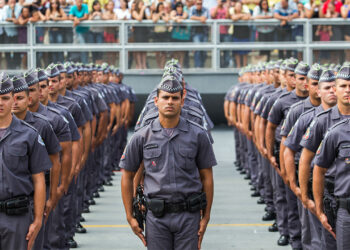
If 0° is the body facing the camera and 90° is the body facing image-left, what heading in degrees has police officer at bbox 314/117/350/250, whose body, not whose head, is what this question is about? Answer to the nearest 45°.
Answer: approximately 0°

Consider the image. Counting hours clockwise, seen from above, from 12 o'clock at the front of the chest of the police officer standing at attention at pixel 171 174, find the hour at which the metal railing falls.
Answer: The metal railing is roughly at 6 o'clock from the police officer standing at attention.

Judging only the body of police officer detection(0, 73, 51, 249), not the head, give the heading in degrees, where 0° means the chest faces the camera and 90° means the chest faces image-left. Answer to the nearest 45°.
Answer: approximately 0°

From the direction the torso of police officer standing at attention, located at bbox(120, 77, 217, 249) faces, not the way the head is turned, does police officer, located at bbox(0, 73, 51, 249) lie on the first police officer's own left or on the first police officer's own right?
on the first police officer's own right
